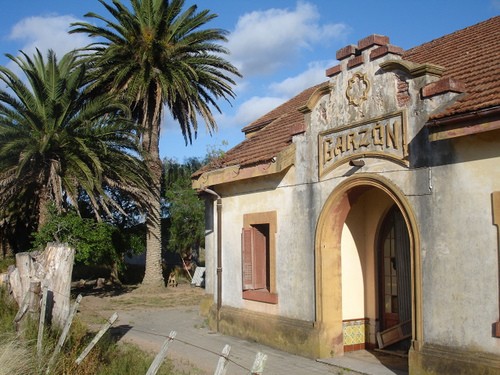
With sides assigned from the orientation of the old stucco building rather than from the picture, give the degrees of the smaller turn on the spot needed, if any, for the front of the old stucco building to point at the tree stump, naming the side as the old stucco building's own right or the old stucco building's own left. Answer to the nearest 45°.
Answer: approximately 45° to the old stucco building's own right

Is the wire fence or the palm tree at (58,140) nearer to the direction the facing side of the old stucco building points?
the wire fence

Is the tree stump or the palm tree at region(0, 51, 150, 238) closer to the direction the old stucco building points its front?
the tree stump

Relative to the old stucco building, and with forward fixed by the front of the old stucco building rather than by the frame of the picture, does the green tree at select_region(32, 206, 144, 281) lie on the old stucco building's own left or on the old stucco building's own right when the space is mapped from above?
on the old stucco building's own right

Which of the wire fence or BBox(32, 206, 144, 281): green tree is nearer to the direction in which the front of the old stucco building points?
the wire fence

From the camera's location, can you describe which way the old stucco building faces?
facing the viewer and to the left of the viewer

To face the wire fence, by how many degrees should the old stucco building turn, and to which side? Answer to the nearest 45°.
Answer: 0° — it already faces it

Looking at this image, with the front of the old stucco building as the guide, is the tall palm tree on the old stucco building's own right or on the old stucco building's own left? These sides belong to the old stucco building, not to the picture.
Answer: on the old stucco building's own right

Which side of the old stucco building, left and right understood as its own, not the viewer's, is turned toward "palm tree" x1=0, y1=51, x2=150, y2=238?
right

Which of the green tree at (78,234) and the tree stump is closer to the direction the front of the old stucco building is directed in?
the tree stump

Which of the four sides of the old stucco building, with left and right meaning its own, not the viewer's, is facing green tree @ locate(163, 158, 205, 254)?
right
